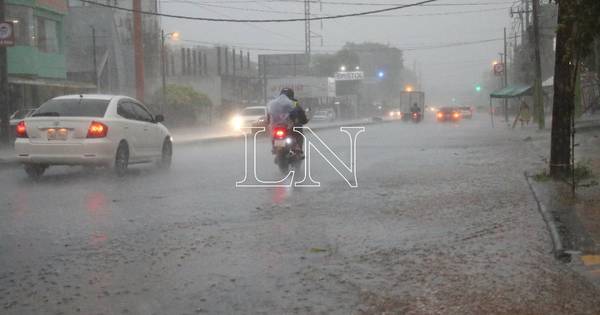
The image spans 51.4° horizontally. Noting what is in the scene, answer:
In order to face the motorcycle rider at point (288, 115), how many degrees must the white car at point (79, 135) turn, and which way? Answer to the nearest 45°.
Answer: approximately 45° to its right

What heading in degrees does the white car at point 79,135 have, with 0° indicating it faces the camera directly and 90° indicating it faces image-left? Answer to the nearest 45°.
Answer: approximately 225°

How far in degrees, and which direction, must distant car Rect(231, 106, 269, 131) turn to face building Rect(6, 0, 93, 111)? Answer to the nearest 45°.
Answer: approximately 45° to its right

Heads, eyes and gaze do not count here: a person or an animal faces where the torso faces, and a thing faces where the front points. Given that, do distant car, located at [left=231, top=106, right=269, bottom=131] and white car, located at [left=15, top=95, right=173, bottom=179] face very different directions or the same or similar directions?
very different directions

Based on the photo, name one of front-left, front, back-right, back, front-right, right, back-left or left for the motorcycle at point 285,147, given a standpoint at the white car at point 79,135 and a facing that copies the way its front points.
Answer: front-right

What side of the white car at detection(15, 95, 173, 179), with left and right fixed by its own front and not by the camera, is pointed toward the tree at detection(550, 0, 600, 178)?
right

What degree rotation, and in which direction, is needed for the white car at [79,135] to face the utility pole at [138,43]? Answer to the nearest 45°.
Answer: approximately 45° to its left

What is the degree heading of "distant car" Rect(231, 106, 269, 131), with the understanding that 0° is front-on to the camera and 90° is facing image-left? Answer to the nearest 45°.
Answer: approximately 45°

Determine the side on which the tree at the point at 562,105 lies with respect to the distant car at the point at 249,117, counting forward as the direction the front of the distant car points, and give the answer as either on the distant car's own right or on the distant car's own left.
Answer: on the distant car's own left
